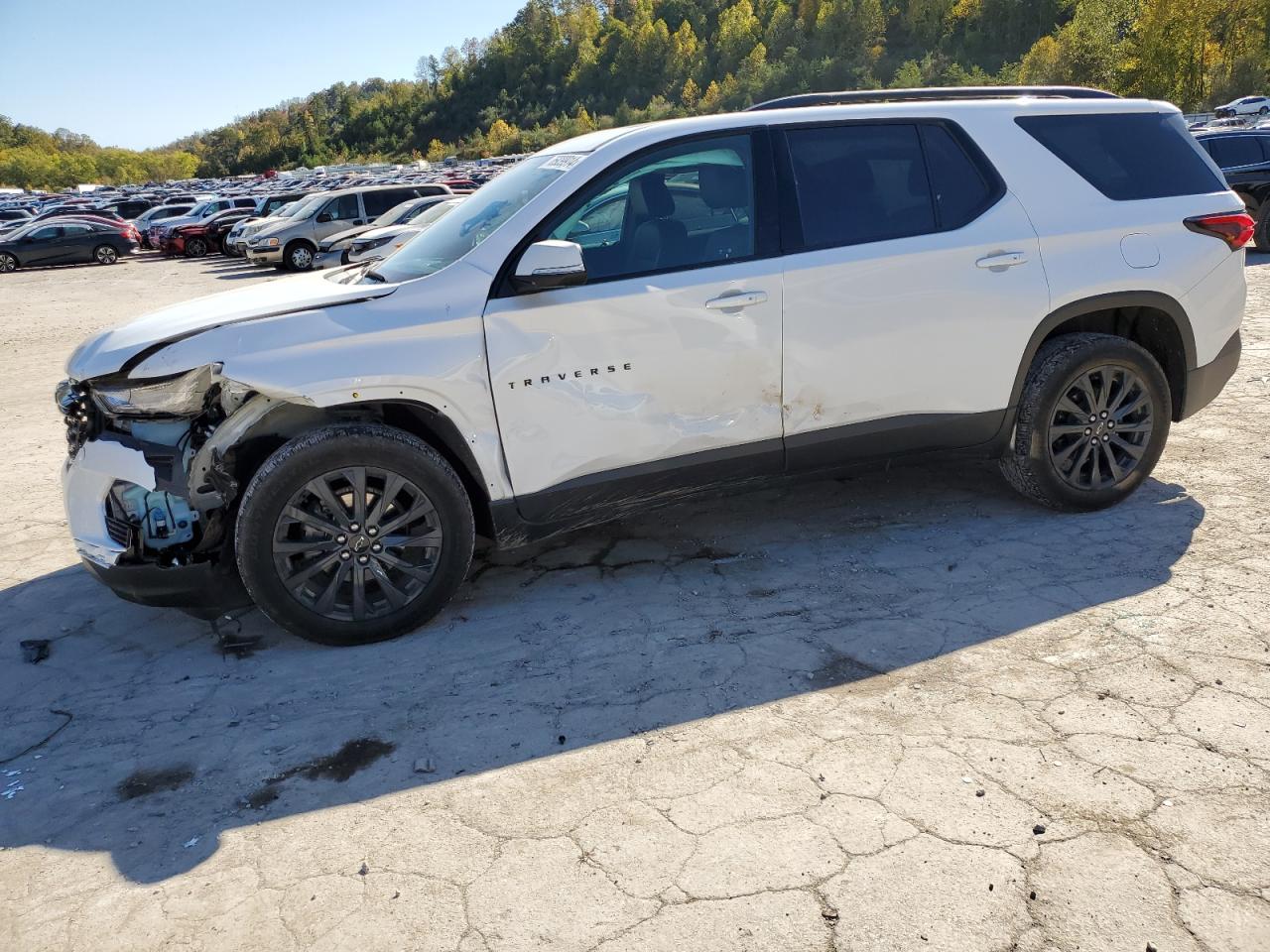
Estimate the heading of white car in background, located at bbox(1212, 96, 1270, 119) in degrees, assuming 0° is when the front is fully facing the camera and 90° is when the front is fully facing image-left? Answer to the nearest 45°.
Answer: approximately 45°

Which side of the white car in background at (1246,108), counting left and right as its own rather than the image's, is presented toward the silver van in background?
front

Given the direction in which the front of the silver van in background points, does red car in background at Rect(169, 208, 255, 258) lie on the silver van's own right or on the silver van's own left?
on the silver van's own right

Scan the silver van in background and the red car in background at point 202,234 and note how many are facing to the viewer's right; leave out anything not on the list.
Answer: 0

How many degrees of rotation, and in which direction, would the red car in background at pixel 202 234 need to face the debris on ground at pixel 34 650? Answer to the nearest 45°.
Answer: approximately 45° to its left

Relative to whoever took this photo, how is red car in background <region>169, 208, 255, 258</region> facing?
facing the viewer and to the left of the viewer

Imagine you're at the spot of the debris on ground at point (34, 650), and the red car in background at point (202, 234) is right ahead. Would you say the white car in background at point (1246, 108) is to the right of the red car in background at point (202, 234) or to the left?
right

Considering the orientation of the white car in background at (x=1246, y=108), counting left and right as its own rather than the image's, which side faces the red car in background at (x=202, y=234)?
front

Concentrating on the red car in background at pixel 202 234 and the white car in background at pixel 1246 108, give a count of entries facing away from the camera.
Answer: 0

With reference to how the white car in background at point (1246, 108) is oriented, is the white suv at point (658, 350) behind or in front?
in front

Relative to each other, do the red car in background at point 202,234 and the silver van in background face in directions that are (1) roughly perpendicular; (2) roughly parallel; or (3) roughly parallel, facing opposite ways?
roughly parallel

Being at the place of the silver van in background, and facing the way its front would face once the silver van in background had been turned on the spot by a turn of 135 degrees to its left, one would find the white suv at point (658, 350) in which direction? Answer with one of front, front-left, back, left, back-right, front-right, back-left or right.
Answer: right
